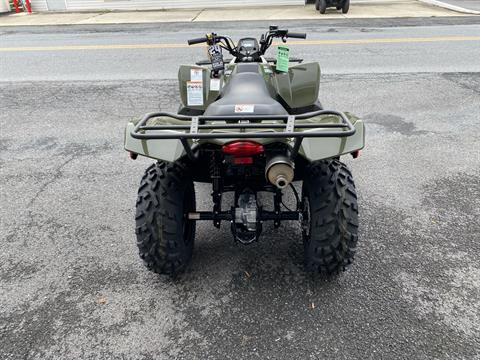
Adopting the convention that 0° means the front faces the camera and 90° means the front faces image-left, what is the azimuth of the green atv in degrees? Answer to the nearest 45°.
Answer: approximately 180°

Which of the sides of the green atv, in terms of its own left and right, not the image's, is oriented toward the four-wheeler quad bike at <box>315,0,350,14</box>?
front
